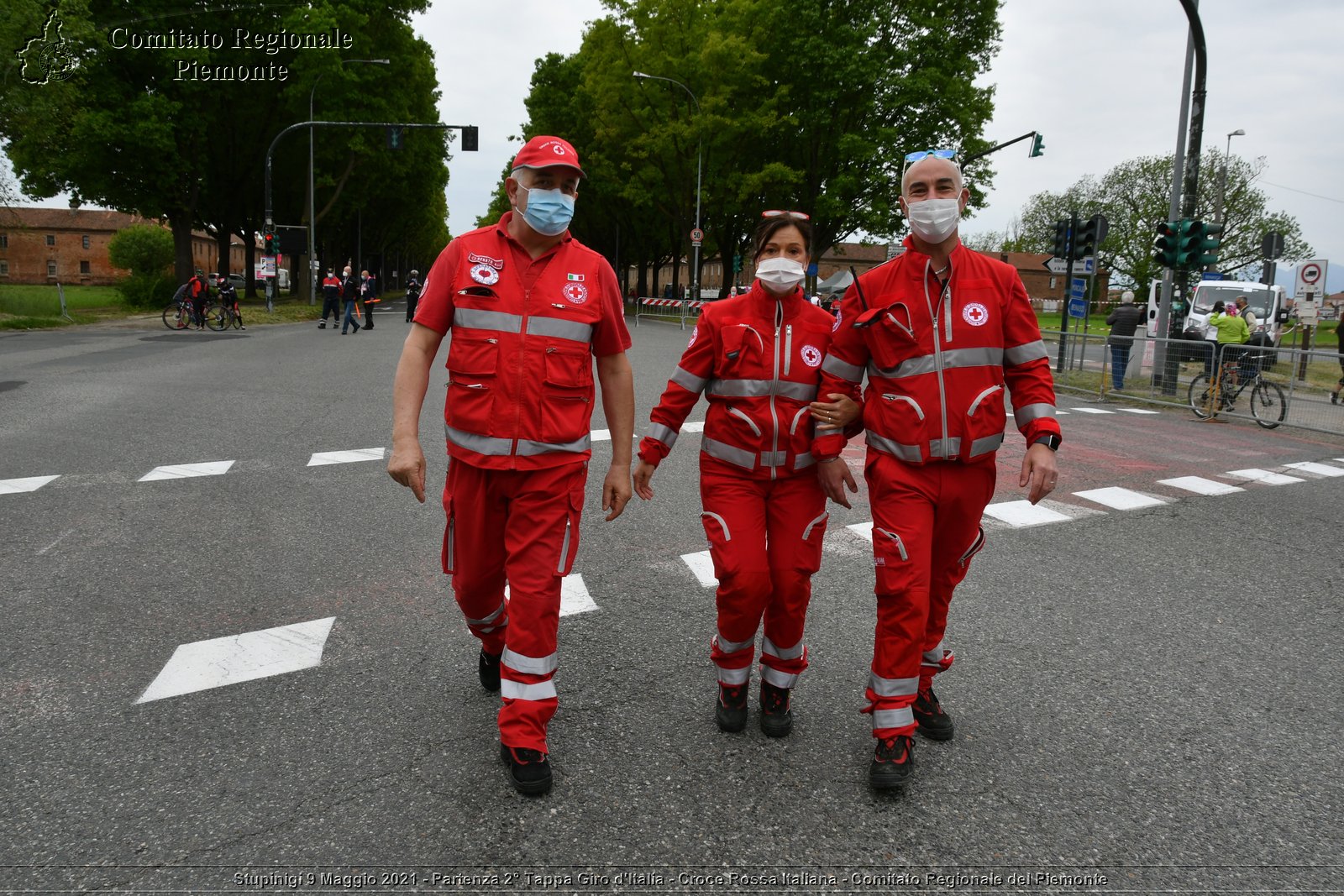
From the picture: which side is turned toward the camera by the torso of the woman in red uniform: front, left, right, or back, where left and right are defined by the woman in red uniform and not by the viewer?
front

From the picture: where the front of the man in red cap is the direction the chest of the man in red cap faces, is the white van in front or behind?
behind

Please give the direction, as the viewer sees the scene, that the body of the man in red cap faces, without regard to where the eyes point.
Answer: toward the camera

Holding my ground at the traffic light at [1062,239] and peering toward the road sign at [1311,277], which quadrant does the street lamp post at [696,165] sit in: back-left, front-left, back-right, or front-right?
back-left

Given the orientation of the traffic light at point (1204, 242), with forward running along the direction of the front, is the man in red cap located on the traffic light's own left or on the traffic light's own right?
on the traffic light's own right

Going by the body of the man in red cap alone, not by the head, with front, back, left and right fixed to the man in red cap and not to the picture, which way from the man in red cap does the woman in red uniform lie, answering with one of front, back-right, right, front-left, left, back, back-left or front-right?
left
